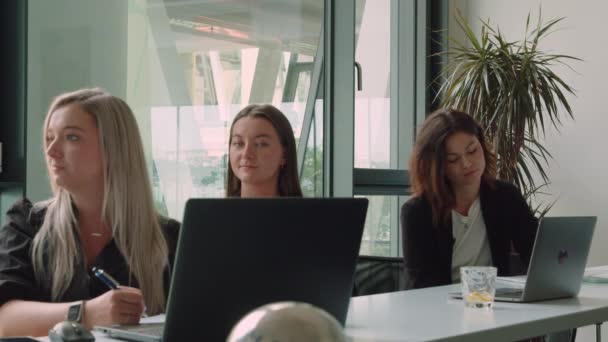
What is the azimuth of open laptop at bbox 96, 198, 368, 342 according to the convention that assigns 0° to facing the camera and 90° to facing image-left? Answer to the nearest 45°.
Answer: approximately 135°

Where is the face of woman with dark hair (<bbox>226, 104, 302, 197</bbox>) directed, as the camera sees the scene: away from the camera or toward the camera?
toward the camera

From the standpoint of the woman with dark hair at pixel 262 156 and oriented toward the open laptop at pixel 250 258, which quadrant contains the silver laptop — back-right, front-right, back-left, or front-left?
front-left

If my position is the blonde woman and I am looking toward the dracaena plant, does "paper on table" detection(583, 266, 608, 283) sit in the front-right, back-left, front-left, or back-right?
front-right

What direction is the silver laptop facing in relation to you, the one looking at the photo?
facing away from the viewer and to the left of the viewer

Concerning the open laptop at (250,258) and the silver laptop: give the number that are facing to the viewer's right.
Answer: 0

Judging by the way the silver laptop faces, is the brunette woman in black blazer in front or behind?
in front

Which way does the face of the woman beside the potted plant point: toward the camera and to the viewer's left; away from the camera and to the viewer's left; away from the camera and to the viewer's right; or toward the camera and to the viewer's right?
toward the camera and to the viewer's right

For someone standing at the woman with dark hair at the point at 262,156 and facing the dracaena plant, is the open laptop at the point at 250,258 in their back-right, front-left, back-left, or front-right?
back-right

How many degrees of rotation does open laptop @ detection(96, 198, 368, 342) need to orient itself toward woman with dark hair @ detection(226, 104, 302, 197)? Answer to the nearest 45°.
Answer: approximately 45° to its right

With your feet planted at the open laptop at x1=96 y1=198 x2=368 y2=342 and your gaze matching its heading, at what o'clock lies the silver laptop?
The silver laptop is roughly at 3 o'clock from the open laptop.

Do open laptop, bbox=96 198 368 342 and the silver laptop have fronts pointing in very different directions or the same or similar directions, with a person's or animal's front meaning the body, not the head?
same or similar directions

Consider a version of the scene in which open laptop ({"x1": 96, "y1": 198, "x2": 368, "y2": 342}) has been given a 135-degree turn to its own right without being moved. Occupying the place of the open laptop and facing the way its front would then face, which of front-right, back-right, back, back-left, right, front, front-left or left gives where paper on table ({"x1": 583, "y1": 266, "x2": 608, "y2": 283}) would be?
front-left
